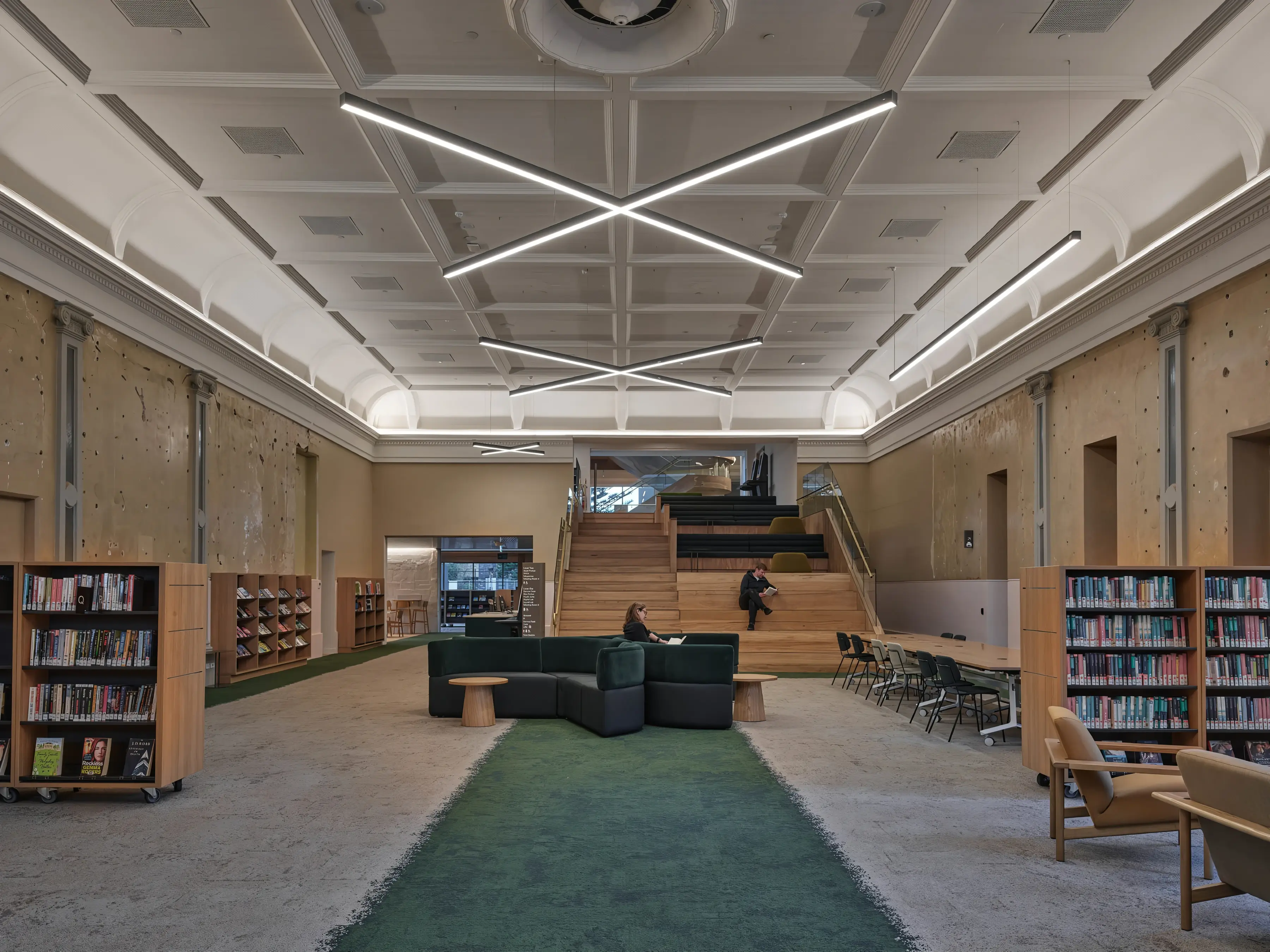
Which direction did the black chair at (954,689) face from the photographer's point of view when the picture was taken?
facing away from the viewer and to the right of the viewer

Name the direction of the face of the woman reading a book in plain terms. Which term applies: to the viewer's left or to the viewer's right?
to the viewer's right

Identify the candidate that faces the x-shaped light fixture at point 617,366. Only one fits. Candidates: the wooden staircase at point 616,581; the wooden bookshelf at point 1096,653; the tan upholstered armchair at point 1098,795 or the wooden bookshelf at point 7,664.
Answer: the wooden staircase

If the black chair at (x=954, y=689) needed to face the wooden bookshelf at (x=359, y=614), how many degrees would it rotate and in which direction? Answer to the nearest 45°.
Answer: approximately 90° to its left

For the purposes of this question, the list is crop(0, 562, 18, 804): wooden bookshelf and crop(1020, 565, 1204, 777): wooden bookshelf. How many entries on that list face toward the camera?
2

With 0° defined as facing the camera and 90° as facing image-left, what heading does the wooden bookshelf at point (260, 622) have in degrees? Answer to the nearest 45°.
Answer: approximately 315°
